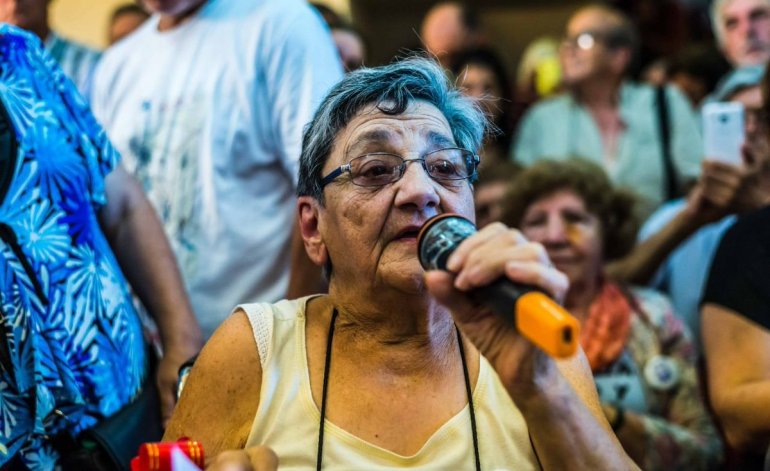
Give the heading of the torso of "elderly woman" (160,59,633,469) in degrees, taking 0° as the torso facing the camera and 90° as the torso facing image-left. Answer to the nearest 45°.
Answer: approximately 0°

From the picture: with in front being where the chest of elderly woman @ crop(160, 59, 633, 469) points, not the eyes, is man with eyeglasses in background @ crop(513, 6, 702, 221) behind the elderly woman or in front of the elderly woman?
behind

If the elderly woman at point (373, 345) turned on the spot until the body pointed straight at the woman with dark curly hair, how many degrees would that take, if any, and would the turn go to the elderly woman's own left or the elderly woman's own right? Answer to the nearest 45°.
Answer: approximately 135° to the elderly woman's own left

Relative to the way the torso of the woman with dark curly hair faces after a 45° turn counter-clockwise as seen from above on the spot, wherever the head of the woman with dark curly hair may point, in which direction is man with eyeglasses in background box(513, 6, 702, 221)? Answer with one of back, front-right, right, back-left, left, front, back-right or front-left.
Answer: back

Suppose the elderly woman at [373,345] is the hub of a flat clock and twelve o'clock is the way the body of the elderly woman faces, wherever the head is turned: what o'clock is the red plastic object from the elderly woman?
The red plastic object is roughly at 1 o'clock from the elderly woman.

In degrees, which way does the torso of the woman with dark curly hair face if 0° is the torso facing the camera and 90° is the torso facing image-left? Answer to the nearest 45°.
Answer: approximately 45°

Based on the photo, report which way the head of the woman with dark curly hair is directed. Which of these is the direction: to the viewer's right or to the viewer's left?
to the viewer's left
